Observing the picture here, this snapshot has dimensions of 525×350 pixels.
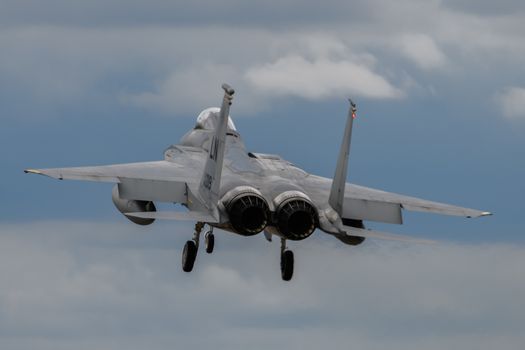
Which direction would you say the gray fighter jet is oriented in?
away from the camera
